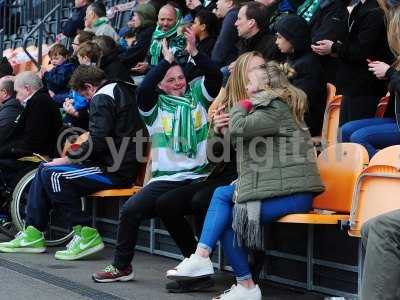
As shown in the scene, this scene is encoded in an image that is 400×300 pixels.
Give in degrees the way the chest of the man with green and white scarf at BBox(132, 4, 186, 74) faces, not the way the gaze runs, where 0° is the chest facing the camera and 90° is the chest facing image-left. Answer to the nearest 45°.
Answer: approximately 45°

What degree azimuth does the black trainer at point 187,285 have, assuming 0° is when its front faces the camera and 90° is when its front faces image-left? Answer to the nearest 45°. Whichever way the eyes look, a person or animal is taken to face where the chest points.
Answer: approximately 90°

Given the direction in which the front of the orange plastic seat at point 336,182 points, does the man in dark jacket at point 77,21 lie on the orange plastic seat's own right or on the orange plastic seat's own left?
on the orange plastic seat's own right
